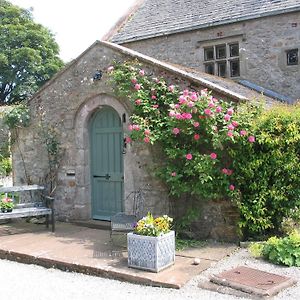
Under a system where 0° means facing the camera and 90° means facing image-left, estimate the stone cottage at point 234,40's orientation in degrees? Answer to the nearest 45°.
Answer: approximately 45°

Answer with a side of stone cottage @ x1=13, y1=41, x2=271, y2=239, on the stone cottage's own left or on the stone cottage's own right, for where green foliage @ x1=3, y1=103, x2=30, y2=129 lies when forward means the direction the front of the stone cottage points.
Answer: on the stone cottage's own right

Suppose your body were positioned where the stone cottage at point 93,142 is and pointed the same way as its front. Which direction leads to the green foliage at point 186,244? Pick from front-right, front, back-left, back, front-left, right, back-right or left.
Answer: left

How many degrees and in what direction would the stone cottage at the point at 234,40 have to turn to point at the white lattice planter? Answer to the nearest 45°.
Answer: approximately 45° to its left

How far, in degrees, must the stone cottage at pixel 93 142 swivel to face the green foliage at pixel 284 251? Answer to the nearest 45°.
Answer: approximately 90° to its left

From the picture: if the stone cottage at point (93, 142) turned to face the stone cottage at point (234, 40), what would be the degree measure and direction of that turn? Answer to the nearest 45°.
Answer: approximately 180°

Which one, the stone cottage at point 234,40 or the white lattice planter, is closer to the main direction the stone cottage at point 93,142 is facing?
the white lattice planter

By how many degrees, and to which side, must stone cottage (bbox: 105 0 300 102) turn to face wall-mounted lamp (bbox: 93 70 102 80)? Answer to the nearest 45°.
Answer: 0° — it already faces it

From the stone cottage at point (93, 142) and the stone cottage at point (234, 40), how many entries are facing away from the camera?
0

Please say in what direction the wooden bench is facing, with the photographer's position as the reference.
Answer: facing the viewer and to the right of the viewer
